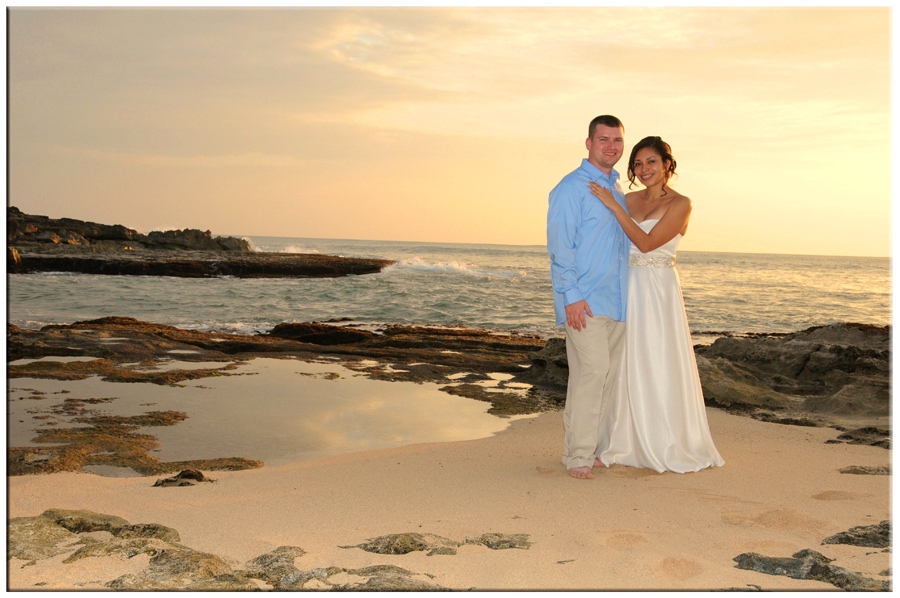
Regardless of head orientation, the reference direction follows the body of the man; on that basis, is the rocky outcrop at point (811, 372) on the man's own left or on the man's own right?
on the man's own left

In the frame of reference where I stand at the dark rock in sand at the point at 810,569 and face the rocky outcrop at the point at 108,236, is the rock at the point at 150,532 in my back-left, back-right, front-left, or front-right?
front-left

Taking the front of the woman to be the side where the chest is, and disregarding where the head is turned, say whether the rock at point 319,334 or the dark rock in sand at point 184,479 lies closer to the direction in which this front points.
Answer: the dark rock in sand

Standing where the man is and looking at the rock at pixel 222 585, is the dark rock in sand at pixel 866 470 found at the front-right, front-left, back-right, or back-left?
back-left

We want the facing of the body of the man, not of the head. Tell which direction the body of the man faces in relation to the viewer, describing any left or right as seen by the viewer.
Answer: facing the viewer and to the right of the viewer

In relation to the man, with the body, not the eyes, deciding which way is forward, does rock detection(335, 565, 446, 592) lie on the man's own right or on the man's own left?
on the man's own right

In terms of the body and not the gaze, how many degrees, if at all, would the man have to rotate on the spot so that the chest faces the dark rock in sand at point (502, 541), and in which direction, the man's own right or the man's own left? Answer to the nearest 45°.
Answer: approximately 45° to the man's own right

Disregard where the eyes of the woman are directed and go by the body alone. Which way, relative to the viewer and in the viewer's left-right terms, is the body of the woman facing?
facing the viewer and to the left of the viewer

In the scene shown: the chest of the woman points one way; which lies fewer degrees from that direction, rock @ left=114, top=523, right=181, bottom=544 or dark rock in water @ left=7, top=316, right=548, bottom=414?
the rock

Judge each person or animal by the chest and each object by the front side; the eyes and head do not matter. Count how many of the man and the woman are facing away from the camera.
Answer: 0

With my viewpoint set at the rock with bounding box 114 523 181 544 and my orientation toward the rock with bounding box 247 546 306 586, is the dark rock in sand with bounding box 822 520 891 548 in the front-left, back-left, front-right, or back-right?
front-left
